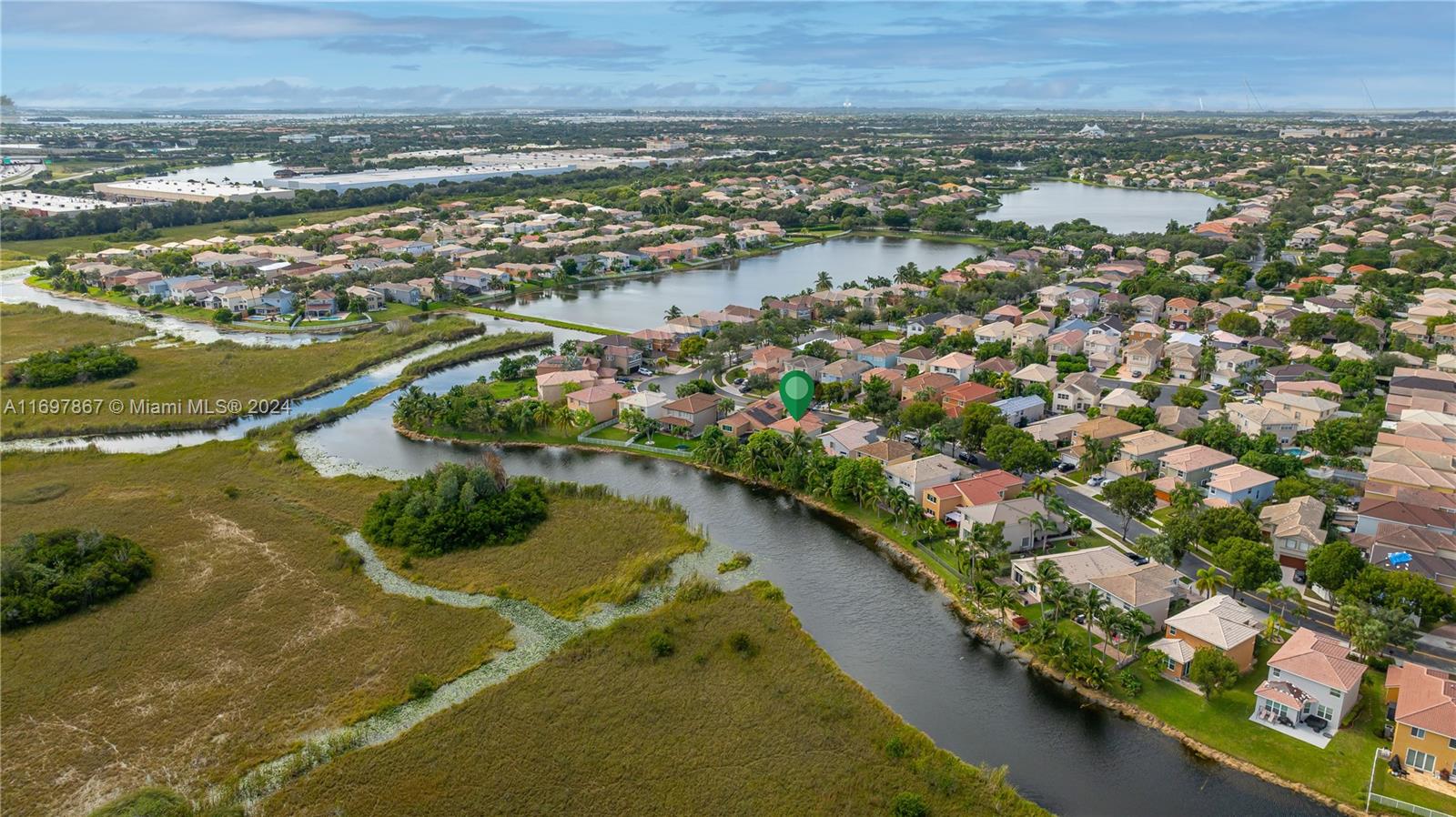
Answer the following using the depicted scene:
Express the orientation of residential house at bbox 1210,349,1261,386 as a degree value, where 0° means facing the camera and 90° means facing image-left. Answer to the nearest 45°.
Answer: approximately 45°

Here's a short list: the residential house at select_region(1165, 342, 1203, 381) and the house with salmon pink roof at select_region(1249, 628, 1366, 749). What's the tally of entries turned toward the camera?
1

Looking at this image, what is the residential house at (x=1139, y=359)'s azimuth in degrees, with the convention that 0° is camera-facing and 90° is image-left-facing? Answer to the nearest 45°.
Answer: approximately 45°

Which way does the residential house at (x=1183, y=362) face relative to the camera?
toward the camera

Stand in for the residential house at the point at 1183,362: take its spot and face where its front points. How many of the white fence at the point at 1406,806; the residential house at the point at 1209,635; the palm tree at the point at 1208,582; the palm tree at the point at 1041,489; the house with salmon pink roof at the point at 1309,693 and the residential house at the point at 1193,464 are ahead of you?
6

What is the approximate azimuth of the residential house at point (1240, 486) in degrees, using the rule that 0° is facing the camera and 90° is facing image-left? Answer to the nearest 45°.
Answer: approximately 45°

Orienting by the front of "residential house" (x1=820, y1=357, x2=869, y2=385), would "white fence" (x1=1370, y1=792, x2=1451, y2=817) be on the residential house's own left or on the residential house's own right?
on the residential house's own left

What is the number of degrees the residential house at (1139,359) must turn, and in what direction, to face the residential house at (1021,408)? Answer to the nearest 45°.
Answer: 0° — it already faces it
